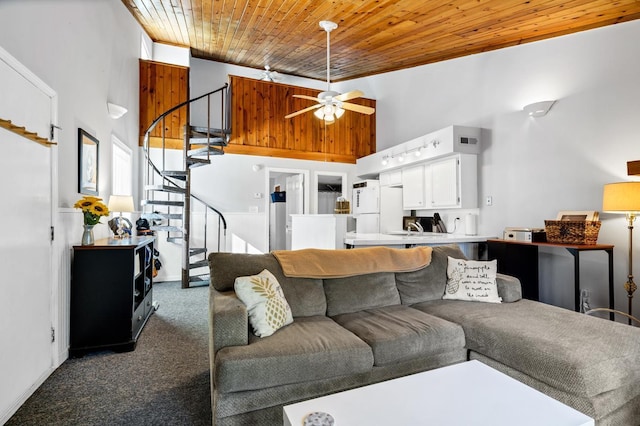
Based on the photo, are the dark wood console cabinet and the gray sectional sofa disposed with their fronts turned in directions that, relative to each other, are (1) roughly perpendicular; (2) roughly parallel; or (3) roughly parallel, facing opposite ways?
roughly perpendicular

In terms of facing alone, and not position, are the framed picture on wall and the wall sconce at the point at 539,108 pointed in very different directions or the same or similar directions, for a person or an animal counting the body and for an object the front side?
very different directions

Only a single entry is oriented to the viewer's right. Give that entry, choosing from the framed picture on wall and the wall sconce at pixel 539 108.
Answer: the framed picture on wall

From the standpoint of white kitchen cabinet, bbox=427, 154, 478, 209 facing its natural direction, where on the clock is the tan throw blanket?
The tan throw blanket is roughly at 11 o'clock from the white kitchen cabinet.

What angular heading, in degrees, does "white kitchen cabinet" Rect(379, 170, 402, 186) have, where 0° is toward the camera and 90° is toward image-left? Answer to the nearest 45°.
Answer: approximately 45°

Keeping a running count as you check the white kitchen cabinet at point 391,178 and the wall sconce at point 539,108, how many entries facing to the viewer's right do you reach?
0

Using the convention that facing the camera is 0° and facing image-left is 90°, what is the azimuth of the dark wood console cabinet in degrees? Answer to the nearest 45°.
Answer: approximately 270°

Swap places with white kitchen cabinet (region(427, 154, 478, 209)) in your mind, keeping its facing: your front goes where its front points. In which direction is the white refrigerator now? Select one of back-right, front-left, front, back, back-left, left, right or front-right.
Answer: right

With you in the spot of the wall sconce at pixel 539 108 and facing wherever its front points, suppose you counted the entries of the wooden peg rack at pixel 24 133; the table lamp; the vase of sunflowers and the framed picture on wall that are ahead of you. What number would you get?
4

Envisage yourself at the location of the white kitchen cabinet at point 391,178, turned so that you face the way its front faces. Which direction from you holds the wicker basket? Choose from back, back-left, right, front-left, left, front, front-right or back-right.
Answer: left

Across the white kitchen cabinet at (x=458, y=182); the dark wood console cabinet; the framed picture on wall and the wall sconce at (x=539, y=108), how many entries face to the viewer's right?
2

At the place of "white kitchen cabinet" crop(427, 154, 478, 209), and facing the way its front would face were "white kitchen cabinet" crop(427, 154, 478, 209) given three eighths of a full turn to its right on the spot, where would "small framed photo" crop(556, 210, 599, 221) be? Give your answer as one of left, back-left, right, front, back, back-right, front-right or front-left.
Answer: back-right

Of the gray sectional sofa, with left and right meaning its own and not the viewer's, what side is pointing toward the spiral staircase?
back

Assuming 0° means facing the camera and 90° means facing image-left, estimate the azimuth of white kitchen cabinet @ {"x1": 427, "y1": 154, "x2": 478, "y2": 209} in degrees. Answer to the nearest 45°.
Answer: approximately 45°
